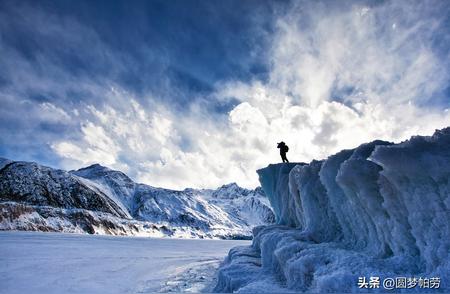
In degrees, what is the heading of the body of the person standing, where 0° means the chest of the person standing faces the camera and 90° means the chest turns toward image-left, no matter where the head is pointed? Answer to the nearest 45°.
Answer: approximately 90°
